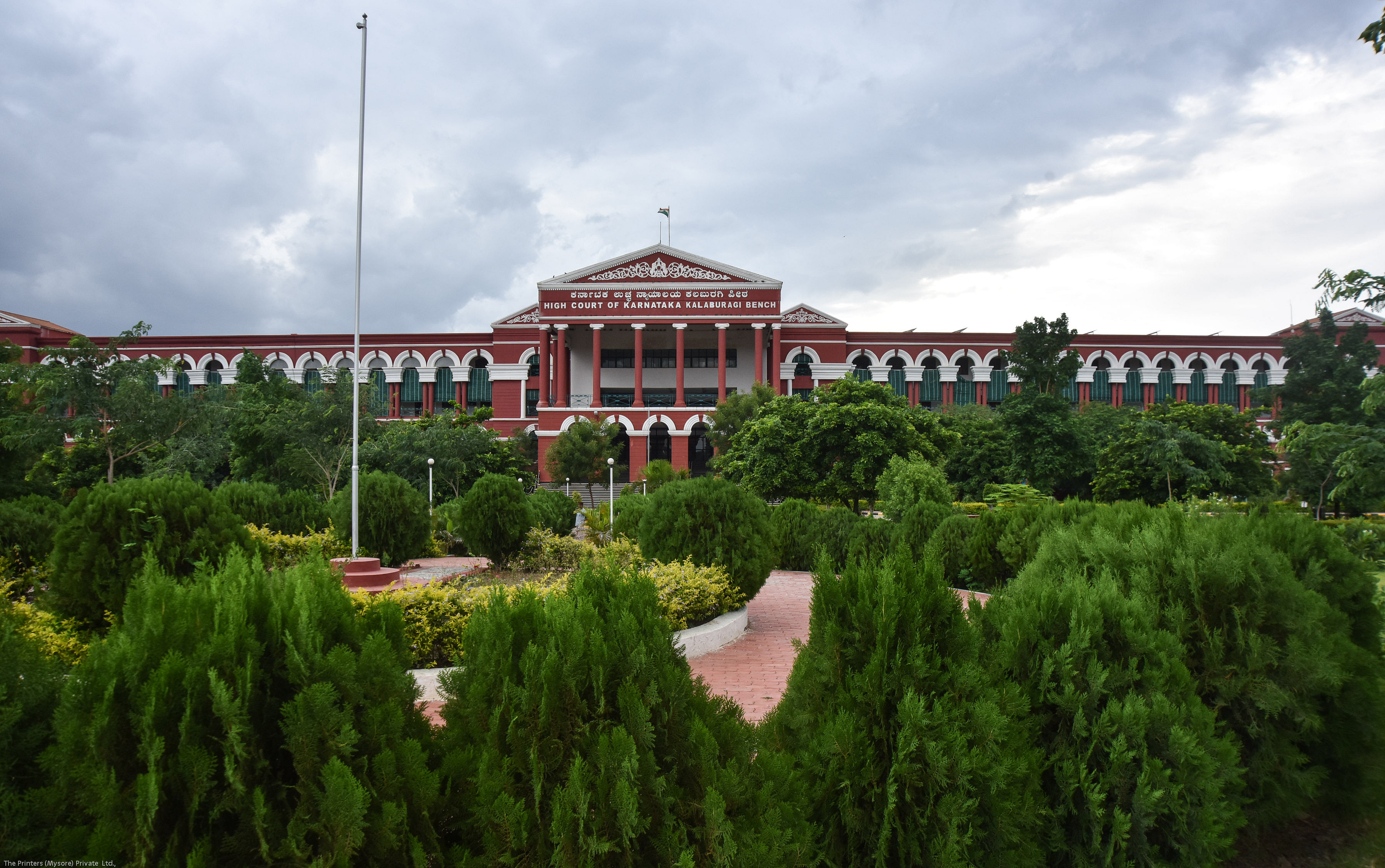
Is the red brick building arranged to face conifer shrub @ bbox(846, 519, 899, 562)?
yes

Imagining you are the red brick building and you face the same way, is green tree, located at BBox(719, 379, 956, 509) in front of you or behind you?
in front

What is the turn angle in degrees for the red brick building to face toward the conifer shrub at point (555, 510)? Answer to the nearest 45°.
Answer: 0° — it already faces it

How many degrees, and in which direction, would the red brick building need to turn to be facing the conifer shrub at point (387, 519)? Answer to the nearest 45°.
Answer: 0° — it already faces it

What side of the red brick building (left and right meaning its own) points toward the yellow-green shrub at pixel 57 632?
front

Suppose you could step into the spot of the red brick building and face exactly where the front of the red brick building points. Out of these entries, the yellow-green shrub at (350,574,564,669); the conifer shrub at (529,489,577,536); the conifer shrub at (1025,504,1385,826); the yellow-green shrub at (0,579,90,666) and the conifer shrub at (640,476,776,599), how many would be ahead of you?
5

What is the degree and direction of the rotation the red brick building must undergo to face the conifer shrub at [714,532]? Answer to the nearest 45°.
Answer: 0° — it already faces it

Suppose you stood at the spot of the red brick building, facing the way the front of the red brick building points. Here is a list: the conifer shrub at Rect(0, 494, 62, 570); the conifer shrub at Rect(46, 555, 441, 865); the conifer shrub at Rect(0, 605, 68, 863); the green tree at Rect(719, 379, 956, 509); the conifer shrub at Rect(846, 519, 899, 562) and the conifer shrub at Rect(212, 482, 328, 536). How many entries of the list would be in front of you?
6

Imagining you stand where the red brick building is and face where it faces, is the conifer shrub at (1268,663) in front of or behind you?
in front

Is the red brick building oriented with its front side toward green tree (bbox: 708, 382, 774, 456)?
yes

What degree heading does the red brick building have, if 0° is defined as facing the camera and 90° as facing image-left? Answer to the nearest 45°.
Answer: approximately 0°

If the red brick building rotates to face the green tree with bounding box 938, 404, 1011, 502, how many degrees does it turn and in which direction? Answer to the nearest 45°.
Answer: approximately 45° to its left

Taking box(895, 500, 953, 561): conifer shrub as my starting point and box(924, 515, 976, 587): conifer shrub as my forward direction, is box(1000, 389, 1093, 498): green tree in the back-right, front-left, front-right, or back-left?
back-left

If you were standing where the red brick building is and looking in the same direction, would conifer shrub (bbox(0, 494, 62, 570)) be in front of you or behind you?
in front

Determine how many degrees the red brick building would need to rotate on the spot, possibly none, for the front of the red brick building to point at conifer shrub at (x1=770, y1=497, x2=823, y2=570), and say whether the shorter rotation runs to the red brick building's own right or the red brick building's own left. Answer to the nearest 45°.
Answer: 0° — it already faces it

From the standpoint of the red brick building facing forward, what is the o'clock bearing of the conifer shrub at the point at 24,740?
The conifer shrub is roughly at 12 o'clock from the red brick building.
